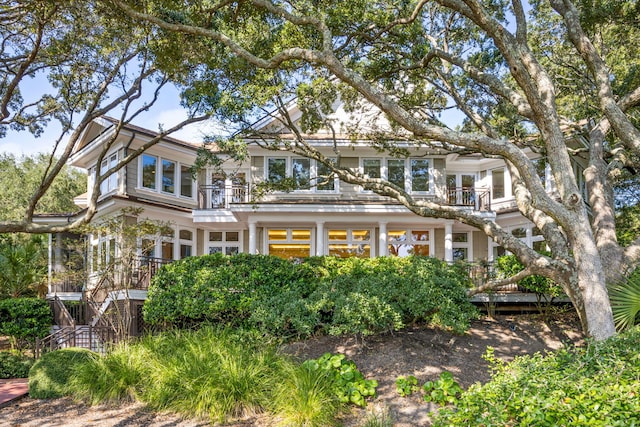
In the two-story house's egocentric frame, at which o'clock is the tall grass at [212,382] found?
The tall grass is roughly at 12 o'clock from the two-story house.

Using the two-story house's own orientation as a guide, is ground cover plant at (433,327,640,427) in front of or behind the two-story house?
in front

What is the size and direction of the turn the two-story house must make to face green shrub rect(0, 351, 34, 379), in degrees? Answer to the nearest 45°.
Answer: approximately 45° to its right

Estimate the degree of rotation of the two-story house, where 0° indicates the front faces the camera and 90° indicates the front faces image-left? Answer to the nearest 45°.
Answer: approximately 0°

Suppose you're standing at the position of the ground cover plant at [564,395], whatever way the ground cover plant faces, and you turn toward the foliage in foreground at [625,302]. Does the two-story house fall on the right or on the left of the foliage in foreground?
left

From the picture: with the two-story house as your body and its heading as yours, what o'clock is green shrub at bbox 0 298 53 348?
The green shrub is roughly at 2 o'clock from the two-story house.

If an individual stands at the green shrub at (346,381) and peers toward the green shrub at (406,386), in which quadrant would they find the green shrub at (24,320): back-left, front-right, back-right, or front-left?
back-left

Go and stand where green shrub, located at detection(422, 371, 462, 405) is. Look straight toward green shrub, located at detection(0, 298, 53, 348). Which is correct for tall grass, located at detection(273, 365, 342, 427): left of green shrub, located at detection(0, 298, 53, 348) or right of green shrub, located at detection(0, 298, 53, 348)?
left

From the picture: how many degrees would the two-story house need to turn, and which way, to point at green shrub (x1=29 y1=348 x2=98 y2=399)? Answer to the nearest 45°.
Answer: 0° — it already faces it

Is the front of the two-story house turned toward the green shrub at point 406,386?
yes

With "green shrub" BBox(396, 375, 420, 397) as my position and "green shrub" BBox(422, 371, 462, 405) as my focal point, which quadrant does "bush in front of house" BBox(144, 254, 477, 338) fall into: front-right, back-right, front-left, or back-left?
back-left

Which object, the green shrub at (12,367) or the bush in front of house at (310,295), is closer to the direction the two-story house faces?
the bush in front of house
